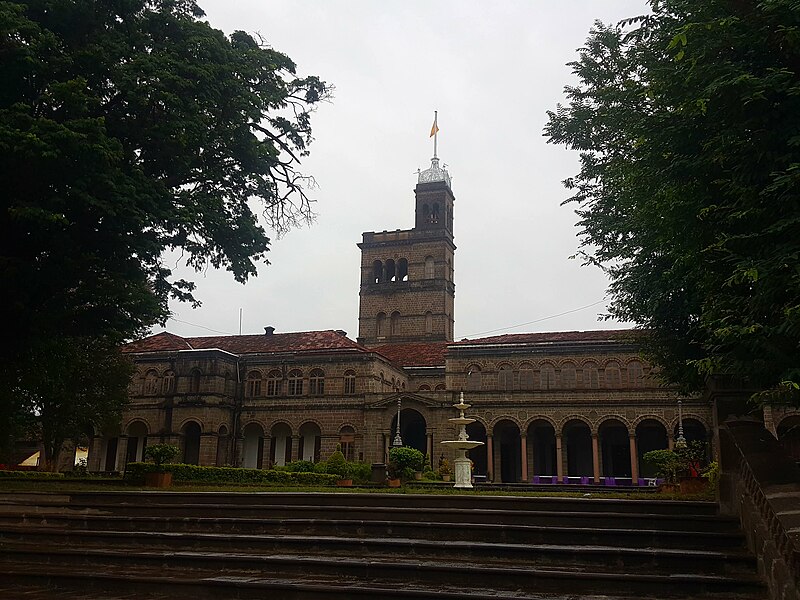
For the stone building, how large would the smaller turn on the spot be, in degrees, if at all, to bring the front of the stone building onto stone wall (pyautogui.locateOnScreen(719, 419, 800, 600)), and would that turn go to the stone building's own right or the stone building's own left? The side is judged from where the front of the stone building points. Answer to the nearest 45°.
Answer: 0° — it already faces it

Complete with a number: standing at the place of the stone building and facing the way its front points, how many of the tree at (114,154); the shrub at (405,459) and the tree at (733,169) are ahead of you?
3

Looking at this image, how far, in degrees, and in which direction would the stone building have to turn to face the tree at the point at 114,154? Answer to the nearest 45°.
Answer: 0° — it already faces it

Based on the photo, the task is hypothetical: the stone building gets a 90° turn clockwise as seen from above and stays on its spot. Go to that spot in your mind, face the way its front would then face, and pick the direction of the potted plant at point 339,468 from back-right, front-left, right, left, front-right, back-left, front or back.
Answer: left

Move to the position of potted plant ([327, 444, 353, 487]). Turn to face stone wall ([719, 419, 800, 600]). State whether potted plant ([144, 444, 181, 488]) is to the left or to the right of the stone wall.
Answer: right

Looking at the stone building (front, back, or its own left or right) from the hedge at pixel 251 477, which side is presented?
front

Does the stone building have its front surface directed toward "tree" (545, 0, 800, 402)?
yes

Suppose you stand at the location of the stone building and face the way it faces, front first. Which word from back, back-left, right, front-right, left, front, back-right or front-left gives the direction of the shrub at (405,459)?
front

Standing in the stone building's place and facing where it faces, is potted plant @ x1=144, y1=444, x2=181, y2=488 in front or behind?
in front

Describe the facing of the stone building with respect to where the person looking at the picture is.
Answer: facing the viewer
